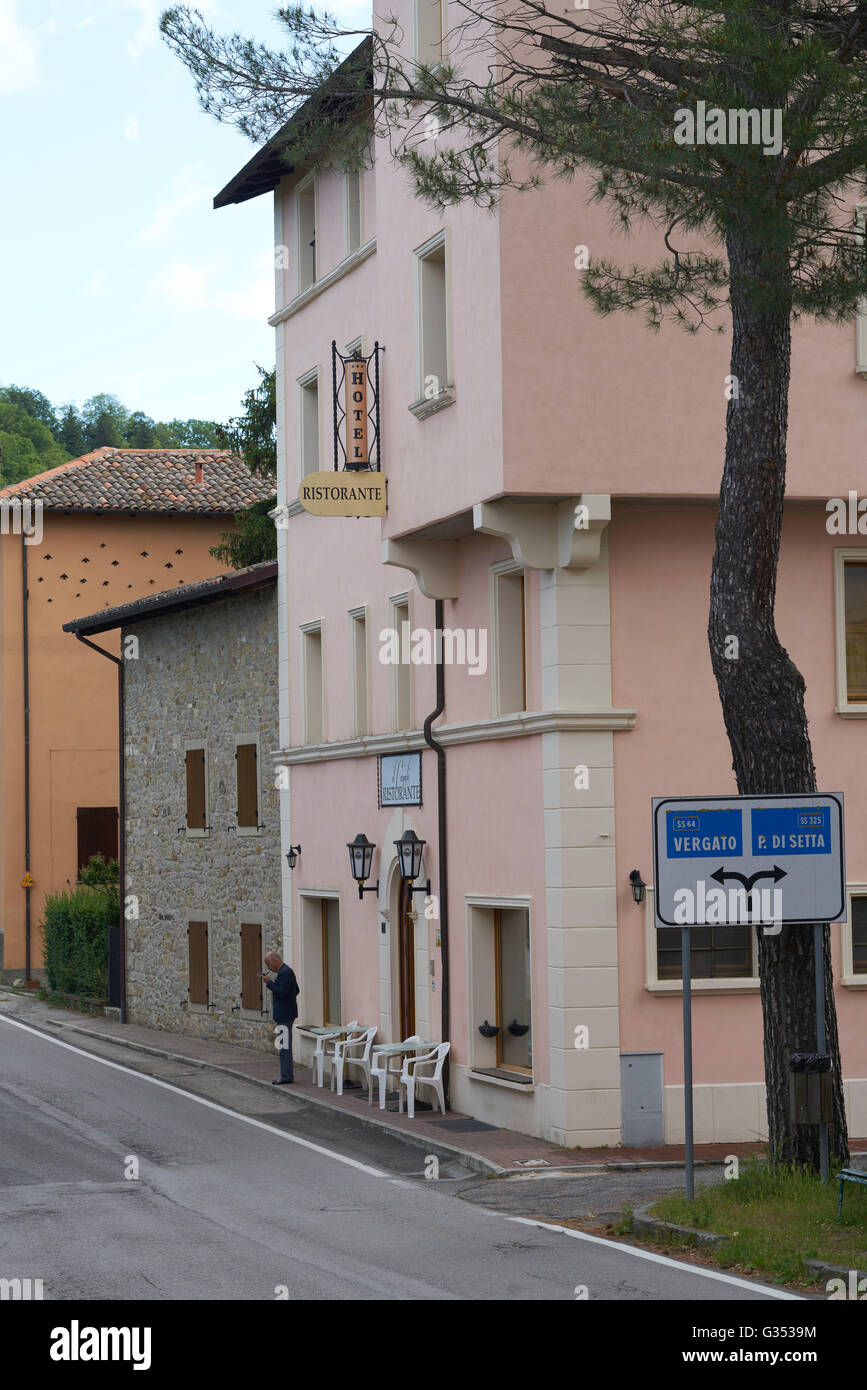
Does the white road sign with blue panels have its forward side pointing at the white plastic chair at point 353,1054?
no

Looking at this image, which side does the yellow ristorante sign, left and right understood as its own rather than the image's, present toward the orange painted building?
back

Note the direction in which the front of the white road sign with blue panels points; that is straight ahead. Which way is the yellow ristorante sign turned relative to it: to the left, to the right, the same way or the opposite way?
the same way

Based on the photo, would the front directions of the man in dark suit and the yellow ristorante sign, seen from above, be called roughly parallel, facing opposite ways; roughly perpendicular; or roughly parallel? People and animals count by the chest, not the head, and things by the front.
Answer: roughly perpendicular

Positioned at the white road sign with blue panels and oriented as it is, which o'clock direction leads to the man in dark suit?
The man in dark suit is roughly at 5 o'clock from the white road sign with blue panels.

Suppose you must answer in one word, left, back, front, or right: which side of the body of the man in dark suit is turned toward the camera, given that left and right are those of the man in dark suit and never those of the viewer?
left

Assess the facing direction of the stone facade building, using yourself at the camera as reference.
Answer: facing the viewer and to the left of the viewer

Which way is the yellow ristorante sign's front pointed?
toward the camera

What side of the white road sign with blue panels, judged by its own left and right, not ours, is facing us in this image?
front

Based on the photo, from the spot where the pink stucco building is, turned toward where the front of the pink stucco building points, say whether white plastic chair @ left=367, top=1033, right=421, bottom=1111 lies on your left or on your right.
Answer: on your right

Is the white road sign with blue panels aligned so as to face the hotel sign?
no
